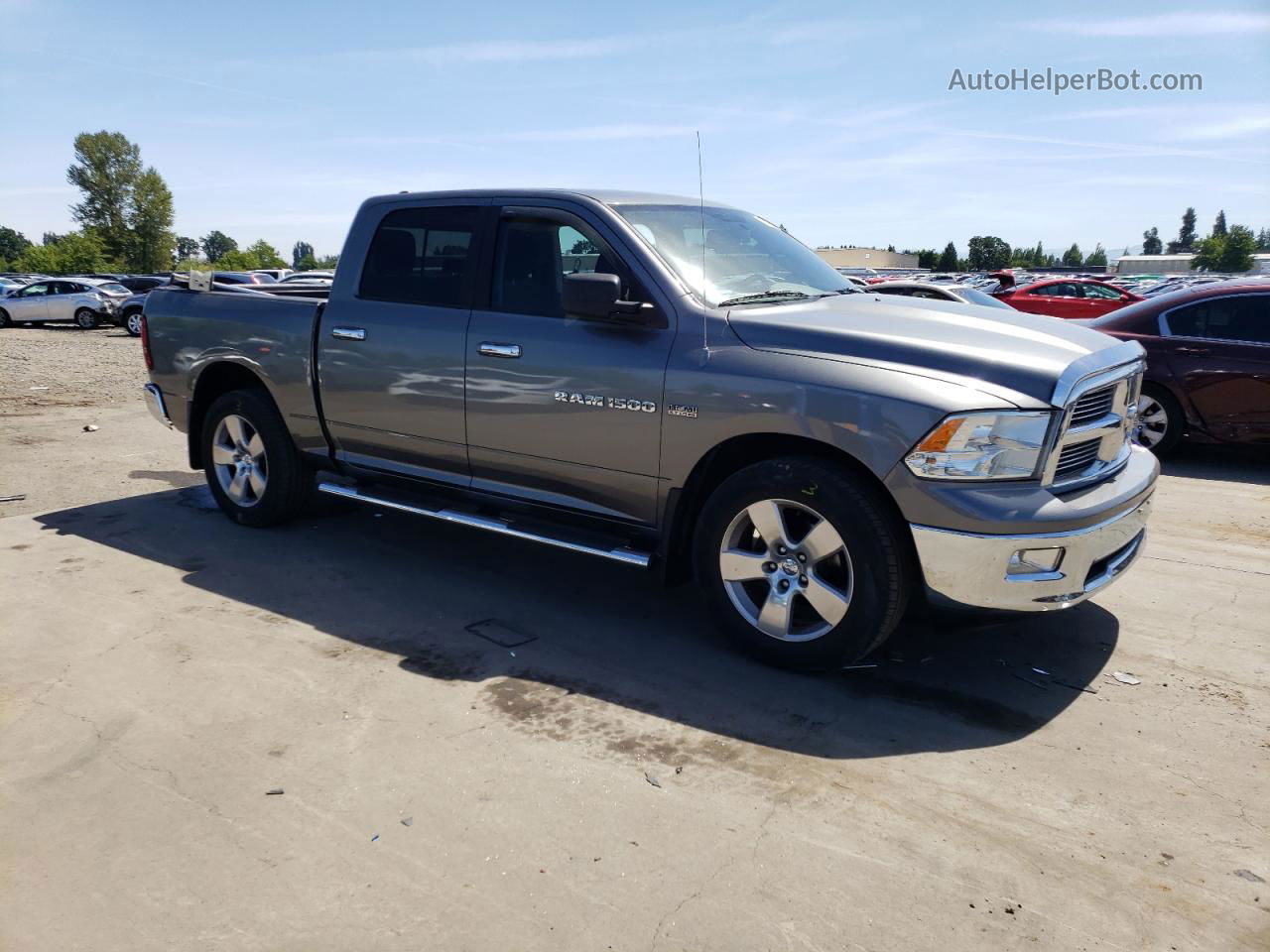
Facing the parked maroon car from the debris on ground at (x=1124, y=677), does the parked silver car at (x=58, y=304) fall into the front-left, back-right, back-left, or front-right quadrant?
front-left

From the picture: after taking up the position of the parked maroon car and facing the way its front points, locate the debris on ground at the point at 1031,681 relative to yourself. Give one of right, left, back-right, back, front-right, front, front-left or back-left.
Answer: right

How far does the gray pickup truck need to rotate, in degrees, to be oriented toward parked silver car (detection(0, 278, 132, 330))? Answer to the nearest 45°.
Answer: approximately 180°

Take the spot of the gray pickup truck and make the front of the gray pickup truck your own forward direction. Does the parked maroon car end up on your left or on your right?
on your left

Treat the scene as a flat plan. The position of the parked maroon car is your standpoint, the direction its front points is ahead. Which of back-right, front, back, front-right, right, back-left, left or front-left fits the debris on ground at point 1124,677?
right

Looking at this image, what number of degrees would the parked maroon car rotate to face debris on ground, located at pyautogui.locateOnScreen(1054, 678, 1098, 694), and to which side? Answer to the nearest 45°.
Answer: approximately 90° to its right

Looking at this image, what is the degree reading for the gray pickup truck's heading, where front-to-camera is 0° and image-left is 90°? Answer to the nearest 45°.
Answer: approximately 315°

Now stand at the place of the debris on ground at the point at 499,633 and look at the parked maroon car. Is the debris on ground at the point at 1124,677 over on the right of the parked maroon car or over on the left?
right

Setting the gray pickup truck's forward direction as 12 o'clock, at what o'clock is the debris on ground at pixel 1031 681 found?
The debris on ground is roughly at 11 o'clock from the gray pickup truck.

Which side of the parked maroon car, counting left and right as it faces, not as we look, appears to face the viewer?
right
